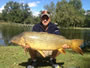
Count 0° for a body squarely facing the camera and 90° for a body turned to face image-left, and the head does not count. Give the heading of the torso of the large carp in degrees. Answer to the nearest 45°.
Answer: approximately 90°

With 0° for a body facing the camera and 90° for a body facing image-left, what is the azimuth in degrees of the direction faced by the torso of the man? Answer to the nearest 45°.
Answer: approximately 0°
